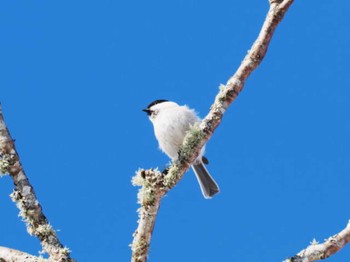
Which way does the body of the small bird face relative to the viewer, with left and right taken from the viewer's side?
facing the viewer and to the left of the viewer
